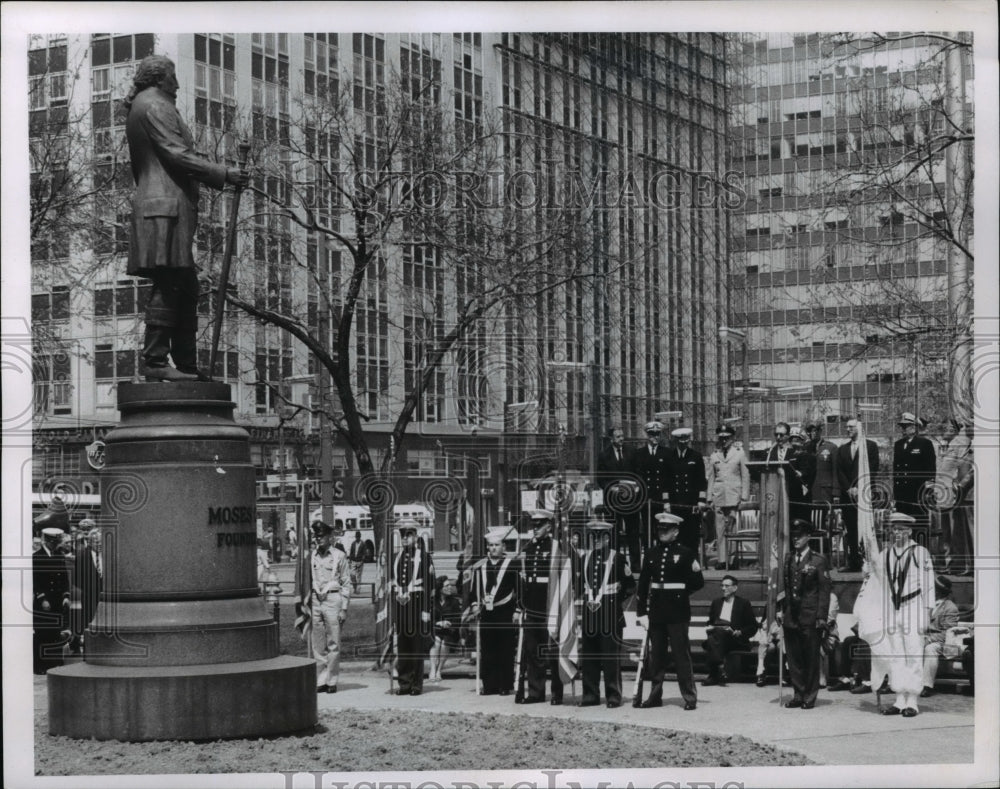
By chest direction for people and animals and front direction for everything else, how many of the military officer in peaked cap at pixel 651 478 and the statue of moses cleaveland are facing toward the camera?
1

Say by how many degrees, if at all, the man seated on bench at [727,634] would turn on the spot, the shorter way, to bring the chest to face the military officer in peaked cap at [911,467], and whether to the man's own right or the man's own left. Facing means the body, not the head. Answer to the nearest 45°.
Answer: approximately 135° to the man's own left

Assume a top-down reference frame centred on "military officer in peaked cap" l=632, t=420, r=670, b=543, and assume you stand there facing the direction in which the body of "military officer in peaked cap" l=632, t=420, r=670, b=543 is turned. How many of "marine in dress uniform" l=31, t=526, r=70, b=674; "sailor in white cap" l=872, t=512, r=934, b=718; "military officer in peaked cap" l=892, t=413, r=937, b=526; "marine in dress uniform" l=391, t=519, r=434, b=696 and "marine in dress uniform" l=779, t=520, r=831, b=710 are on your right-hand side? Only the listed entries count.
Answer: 2

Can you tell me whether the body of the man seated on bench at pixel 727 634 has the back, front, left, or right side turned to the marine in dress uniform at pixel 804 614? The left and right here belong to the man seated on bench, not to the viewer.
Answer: left

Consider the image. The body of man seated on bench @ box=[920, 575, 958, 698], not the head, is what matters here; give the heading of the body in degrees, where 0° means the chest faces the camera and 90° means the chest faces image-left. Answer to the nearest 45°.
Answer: approximately 45°

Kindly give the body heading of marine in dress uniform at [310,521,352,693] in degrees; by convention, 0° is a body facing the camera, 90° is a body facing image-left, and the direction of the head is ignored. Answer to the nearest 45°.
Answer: approximately 45°

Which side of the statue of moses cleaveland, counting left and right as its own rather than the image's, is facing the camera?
right

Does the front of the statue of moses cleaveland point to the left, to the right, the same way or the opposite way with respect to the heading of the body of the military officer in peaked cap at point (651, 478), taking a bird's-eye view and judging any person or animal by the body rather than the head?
to the left

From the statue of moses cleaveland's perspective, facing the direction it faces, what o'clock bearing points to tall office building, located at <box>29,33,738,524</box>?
The tall office building is roughly at 10 o'clock from the statue of moses cleaveland.

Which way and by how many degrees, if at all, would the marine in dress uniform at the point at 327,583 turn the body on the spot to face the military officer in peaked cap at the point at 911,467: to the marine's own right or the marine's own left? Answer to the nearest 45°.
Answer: approximately 135° to the marine's own left
